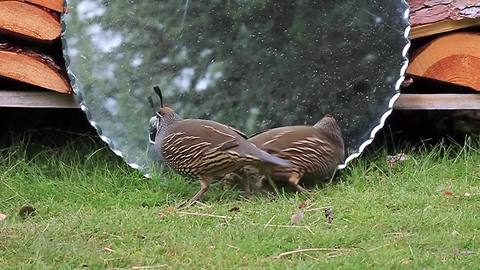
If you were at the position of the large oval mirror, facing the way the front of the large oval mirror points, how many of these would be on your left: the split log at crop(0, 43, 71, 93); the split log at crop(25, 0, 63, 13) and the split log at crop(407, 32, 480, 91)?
1

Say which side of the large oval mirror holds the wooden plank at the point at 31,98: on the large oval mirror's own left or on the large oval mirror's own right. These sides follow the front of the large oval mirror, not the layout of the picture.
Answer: on the large oval mirror's own right

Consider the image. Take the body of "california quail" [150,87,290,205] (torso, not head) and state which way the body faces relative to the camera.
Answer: to the viewer's left

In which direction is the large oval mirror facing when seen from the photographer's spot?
facing the viewer

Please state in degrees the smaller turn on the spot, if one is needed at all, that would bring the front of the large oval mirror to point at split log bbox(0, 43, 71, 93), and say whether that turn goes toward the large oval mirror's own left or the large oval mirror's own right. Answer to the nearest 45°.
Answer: approximately 90° to the large oval mirror's own right

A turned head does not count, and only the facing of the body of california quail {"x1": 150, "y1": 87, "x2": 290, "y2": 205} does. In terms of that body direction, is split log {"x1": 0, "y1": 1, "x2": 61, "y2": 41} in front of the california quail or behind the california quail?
in front

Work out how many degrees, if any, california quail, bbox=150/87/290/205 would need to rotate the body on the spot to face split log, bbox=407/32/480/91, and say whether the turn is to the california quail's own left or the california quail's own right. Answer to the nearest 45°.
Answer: approximately 135° to the california quail's own right

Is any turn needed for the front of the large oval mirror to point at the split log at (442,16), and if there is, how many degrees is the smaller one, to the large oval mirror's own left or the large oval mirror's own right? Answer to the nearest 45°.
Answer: approximately 90° to the large oval mirror's own left

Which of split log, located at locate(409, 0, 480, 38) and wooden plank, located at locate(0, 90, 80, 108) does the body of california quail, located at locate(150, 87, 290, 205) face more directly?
the wooden plank

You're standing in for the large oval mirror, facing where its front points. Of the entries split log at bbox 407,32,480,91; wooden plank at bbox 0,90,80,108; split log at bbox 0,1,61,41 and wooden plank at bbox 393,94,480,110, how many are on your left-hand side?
2

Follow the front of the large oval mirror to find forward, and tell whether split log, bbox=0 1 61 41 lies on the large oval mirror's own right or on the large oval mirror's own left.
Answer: on the large oval mirror's own right

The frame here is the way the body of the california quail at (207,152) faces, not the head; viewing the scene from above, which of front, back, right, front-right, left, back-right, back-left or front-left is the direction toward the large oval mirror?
right

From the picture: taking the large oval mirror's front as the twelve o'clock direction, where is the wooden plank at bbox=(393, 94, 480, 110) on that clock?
The wooden plank is roughly at 9 o'clock from the large oval mirror.

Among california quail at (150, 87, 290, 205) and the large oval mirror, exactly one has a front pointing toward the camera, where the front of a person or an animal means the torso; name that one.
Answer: the large oval mirror

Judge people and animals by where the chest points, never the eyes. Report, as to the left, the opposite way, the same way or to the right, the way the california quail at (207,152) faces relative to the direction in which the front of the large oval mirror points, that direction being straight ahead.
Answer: to the right

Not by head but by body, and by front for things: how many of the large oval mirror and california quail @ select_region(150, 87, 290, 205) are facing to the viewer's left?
1
